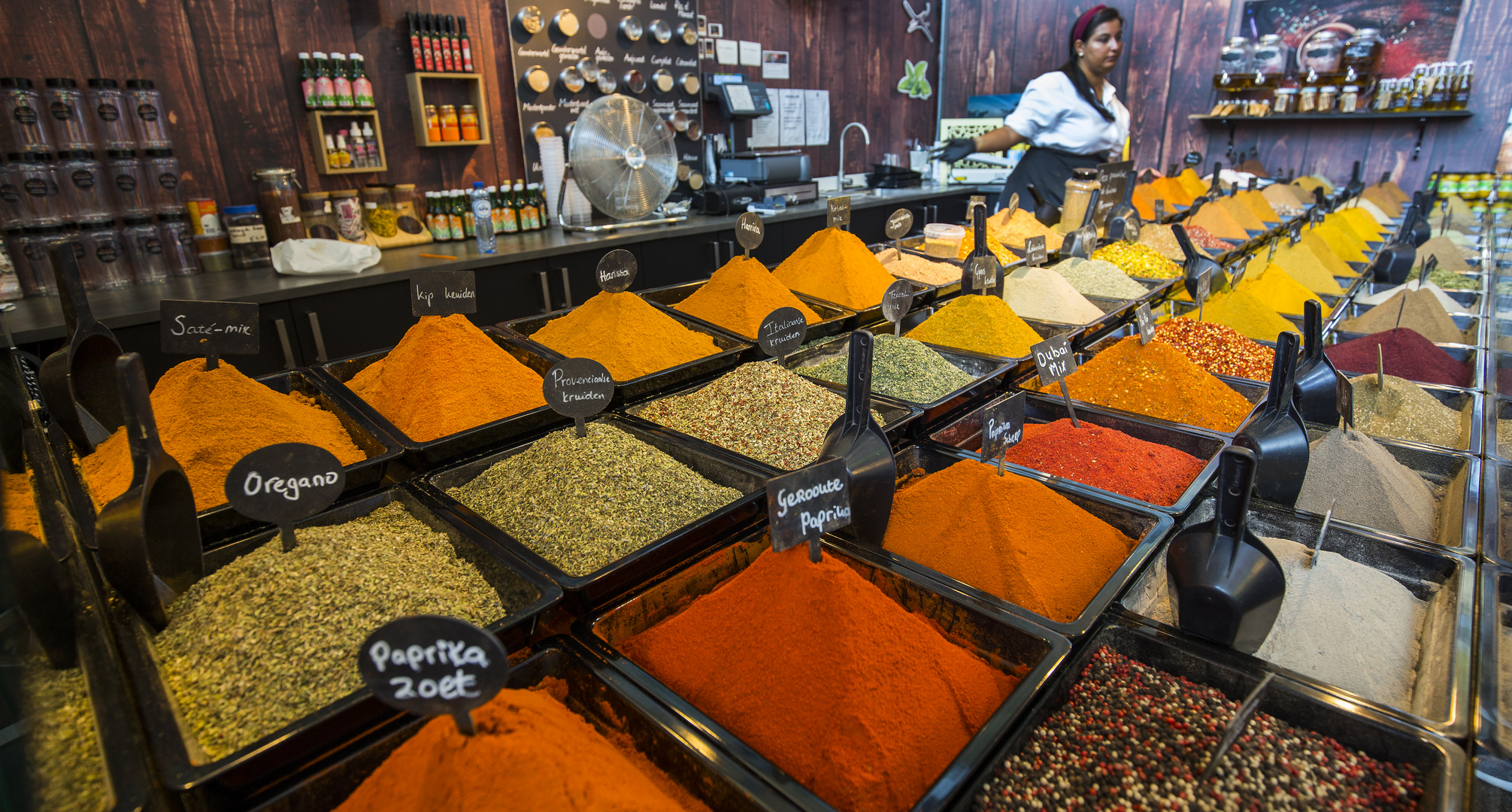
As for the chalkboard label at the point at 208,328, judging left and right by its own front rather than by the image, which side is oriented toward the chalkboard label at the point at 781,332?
left

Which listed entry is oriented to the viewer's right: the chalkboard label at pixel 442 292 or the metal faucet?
the metal faucet

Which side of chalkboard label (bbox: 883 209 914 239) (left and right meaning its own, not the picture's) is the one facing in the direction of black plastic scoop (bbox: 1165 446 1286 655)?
front

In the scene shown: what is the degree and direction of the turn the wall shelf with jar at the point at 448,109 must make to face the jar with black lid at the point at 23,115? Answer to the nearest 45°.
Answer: approximately 90° to its right

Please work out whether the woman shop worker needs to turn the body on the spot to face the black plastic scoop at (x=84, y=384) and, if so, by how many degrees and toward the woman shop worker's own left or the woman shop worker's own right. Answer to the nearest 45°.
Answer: approximately 45° to the woman shop worker's own right

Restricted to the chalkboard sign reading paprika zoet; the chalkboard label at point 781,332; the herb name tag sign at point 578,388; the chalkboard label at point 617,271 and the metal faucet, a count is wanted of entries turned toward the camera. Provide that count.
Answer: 4

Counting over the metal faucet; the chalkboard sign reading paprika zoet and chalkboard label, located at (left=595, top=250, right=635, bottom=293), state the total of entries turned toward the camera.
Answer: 2

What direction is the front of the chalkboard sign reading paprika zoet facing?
toward the camera

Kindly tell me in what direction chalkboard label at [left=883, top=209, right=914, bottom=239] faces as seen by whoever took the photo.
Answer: facing the viewer

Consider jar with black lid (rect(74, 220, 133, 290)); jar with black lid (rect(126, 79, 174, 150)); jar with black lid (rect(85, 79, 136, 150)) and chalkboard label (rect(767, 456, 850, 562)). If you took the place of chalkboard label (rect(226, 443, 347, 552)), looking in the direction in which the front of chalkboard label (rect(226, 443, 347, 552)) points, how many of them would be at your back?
3

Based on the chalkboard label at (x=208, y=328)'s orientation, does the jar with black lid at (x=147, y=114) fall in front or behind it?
behind

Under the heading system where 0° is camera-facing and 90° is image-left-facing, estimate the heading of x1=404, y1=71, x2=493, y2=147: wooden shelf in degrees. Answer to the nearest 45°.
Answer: approximately 315°

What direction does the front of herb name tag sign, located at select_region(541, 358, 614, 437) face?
toward the camera

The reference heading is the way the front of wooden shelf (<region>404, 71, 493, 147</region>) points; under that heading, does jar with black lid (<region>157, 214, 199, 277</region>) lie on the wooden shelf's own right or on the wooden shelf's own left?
on the wooden shelf's own right
